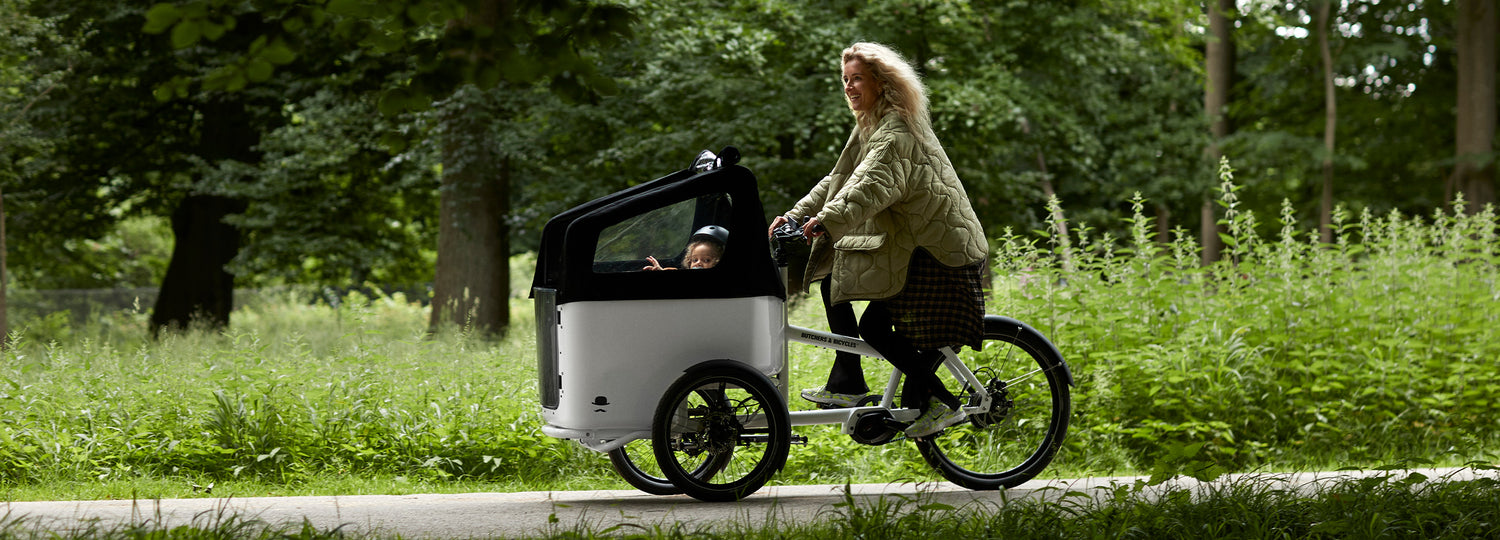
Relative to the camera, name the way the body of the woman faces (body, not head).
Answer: to the viewer's left

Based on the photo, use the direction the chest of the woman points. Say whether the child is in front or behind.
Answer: in front

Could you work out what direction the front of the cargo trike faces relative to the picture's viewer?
facing to the left of the viewer
